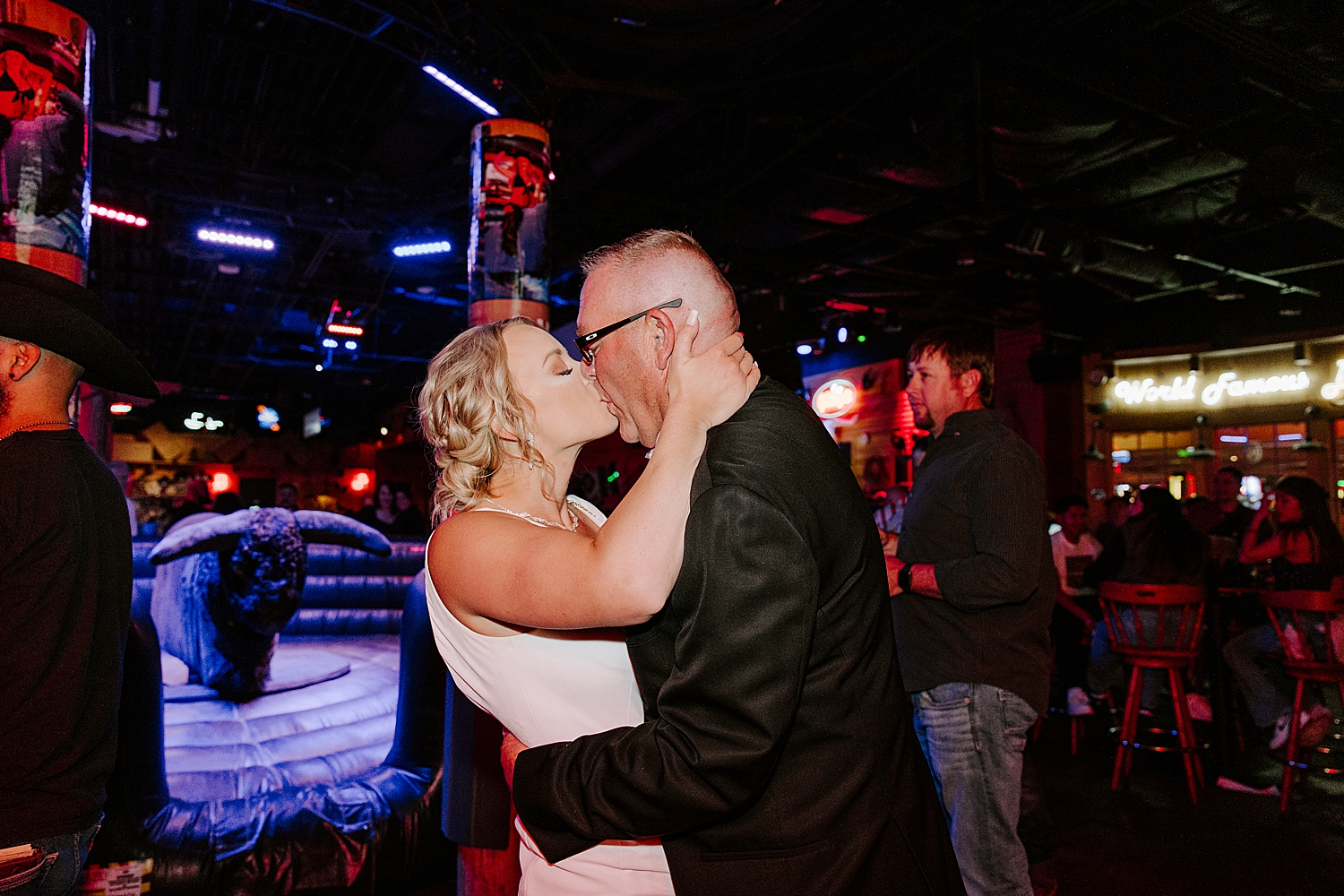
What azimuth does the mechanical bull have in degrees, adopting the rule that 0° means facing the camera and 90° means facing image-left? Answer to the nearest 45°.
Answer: approximately 315°

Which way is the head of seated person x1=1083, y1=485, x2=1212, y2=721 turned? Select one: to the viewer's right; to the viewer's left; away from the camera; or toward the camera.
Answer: away from the camera

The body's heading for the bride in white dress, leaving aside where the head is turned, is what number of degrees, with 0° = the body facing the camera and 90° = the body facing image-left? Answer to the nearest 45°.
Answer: approximately 270°

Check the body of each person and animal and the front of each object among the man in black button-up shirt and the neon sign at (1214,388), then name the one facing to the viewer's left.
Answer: the man in black button-up shirt

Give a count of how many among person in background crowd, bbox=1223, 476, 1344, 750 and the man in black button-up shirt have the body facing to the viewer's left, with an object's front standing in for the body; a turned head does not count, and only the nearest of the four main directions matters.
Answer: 2

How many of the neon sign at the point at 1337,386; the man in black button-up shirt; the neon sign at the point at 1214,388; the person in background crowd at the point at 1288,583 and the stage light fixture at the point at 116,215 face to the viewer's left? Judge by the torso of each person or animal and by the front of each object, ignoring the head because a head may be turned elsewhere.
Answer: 2

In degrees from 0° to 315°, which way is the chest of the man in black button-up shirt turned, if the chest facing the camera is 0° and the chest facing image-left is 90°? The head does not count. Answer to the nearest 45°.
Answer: approximately 90°

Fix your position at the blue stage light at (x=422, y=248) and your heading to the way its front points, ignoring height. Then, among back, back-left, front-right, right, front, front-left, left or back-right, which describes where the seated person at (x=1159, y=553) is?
front-left

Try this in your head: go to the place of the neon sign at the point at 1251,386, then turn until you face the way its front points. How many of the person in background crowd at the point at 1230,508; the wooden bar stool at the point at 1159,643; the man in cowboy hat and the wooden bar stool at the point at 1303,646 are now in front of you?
4

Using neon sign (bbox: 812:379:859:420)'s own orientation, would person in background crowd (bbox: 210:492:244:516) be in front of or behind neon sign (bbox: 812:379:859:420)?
in front

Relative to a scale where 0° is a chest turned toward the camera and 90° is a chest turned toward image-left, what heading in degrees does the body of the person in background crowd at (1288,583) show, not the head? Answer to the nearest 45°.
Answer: approximately 90°

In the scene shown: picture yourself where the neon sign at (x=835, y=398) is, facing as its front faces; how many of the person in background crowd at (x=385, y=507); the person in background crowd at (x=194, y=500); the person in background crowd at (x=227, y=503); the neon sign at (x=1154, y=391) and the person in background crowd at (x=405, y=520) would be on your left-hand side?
1

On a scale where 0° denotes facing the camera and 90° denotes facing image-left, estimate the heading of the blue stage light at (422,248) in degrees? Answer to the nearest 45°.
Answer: approximately 0°

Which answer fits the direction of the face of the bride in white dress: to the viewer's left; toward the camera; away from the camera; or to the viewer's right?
to the viewer's right
